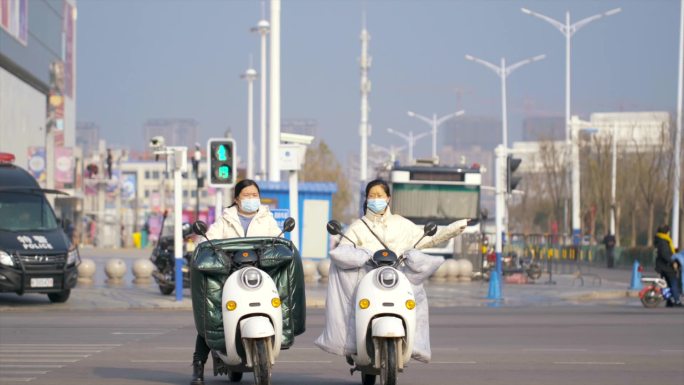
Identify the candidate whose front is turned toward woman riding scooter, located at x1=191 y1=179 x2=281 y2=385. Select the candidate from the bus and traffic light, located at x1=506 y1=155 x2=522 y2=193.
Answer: the bus

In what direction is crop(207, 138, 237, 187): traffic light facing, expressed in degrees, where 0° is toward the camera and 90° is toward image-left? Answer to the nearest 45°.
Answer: approximately 0°

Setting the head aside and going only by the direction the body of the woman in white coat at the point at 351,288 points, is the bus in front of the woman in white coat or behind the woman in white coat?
behind

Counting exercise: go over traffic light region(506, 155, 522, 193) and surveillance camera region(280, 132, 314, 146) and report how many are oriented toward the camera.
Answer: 0

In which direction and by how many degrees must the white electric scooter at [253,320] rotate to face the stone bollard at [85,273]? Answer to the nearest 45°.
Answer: approximately 180°

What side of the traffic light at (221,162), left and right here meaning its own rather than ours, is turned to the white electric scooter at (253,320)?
front
